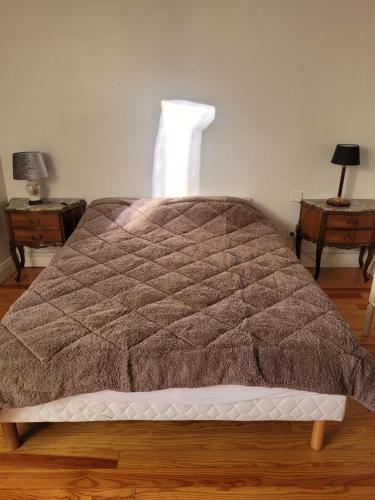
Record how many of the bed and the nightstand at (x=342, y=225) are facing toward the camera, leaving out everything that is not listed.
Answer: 2

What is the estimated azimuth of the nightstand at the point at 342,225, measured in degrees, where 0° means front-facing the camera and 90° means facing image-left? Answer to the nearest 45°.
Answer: approximately 0°

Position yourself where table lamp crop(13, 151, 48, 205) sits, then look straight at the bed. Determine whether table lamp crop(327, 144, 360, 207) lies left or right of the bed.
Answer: left

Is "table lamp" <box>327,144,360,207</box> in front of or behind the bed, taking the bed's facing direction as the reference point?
behind

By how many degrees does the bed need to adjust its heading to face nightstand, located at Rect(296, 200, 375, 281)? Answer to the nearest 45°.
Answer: approximately 135° to its left

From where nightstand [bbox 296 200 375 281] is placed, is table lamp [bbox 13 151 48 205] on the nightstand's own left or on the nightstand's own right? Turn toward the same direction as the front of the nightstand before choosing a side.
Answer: on the nightstand's own right

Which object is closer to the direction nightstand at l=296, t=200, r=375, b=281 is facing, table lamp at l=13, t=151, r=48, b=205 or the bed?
the bed

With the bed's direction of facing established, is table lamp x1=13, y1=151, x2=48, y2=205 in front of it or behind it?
behind

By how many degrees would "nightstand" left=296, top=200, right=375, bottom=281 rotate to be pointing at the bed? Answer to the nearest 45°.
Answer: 0° — it already faces it

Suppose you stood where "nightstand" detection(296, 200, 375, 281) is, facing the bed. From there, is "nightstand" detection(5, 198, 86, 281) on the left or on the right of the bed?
right

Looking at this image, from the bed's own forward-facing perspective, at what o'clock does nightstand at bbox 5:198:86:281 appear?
The nightstand is roughly at 5 o'clock from the bed.
